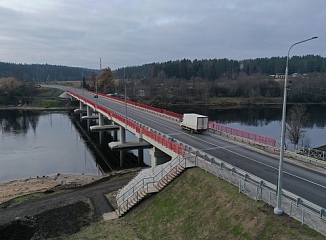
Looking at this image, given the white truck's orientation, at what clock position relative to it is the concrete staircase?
The concrete staircase is roughly at 8 o'clock from the white truck.

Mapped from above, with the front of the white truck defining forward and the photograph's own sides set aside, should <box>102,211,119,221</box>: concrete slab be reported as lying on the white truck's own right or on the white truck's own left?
on the white truck's own left

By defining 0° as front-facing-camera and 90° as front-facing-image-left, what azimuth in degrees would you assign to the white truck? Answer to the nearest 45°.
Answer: approximately 135°

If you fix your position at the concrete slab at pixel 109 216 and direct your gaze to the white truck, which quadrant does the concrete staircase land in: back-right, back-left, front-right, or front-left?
front-right
